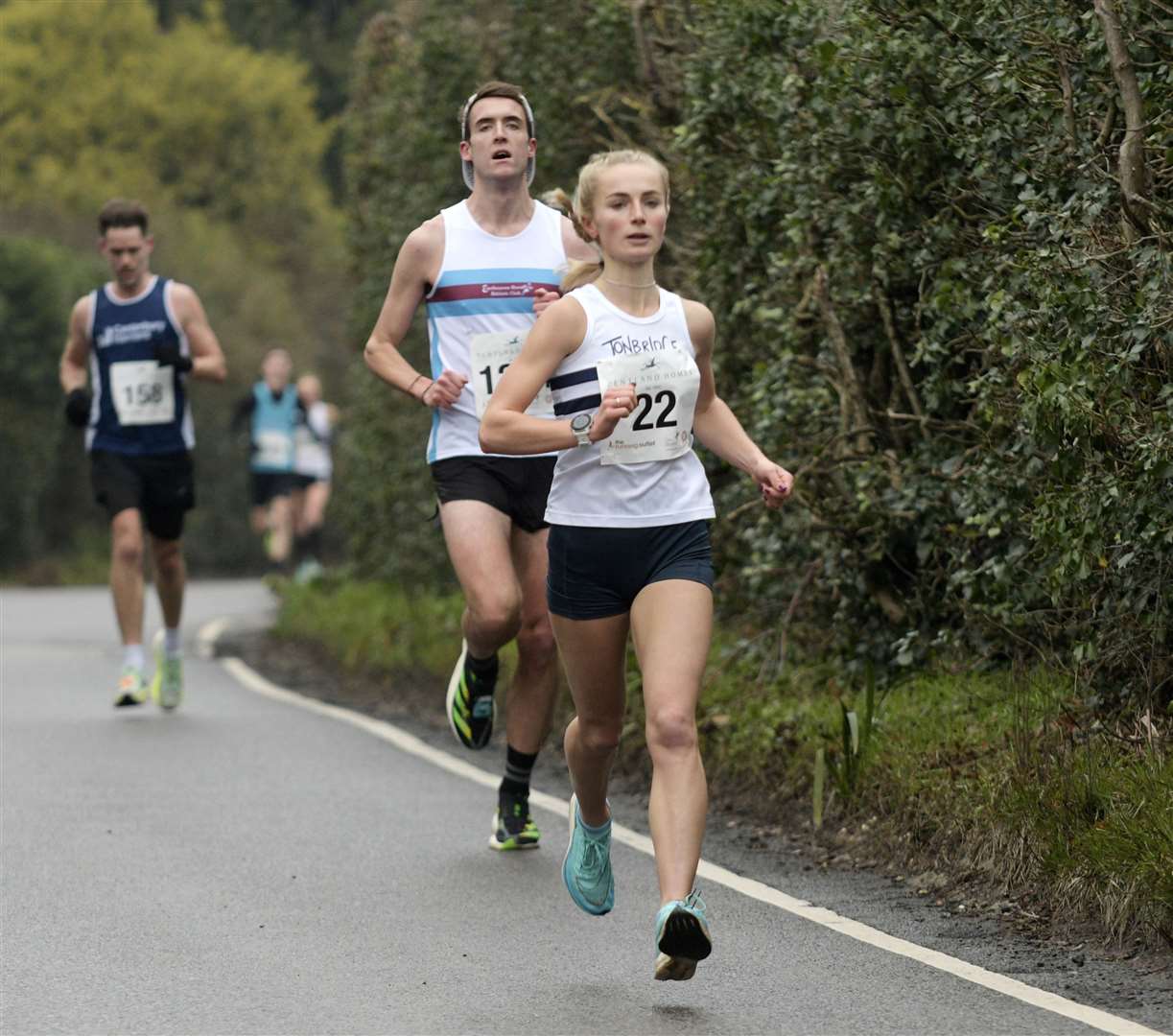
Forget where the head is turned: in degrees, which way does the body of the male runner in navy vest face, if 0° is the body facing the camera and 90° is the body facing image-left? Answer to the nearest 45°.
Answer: approximately 0°

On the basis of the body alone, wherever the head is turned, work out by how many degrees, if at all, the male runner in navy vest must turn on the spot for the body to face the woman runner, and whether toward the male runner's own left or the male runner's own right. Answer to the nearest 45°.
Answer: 0° — they already face them
